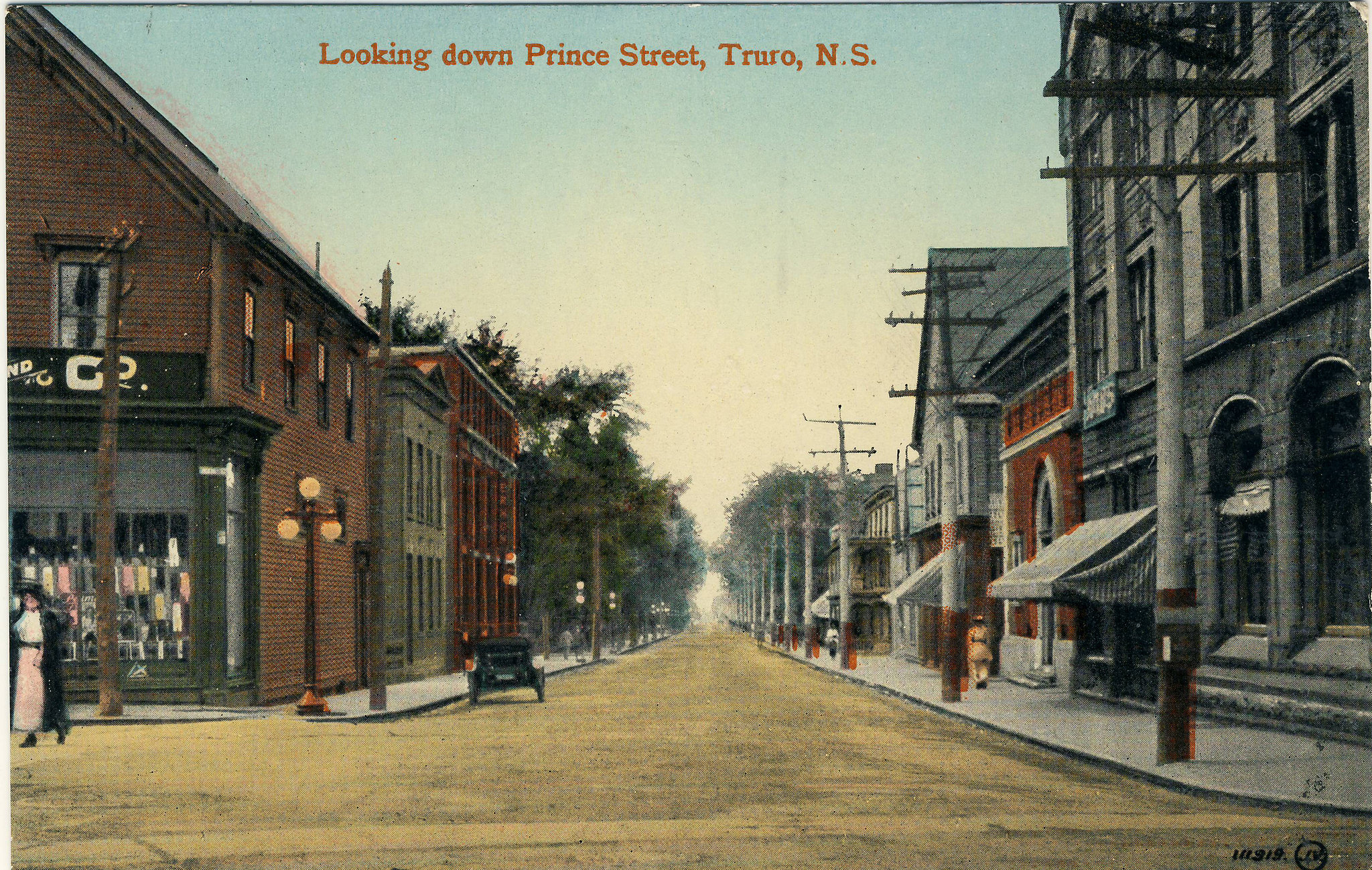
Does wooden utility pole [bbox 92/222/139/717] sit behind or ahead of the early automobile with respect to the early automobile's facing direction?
behind

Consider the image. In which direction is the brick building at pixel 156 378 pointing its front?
toward the camera

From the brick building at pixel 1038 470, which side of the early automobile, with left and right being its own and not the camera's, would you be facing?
right

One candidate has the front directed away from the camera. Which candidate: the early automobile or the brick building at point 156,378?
the early automobile

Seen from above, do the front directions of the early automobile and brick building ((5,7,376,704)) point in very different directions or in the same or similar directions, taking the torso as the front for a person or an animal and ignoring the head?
very different directions

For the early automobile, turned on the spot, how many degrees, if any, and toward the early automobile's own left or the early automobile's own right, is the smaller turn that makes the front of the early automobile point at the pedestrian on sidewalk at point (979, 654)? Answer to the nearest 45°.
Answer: approximately 90° to the early automobile's own right

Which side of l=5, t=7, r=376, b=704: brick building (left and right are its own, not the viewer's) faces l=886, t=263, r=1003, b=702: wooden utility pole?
left

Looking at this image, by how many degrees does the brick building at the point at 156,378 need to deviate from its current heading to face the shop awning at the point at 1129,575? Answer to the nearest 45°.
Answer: approximately 90° to its left

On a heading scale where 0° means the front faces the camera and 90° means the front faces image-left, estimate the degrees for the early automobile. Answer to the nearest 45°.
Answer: approximately 180°

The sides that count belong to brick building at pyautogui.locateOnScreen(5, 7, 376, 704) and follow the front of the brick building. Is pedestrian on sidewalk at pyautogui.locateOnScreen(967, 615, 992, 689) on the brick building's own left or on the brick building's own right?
on the brick building's own left

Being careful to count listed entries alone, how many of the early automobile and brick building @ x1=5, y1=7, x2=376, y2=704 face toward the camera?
1
